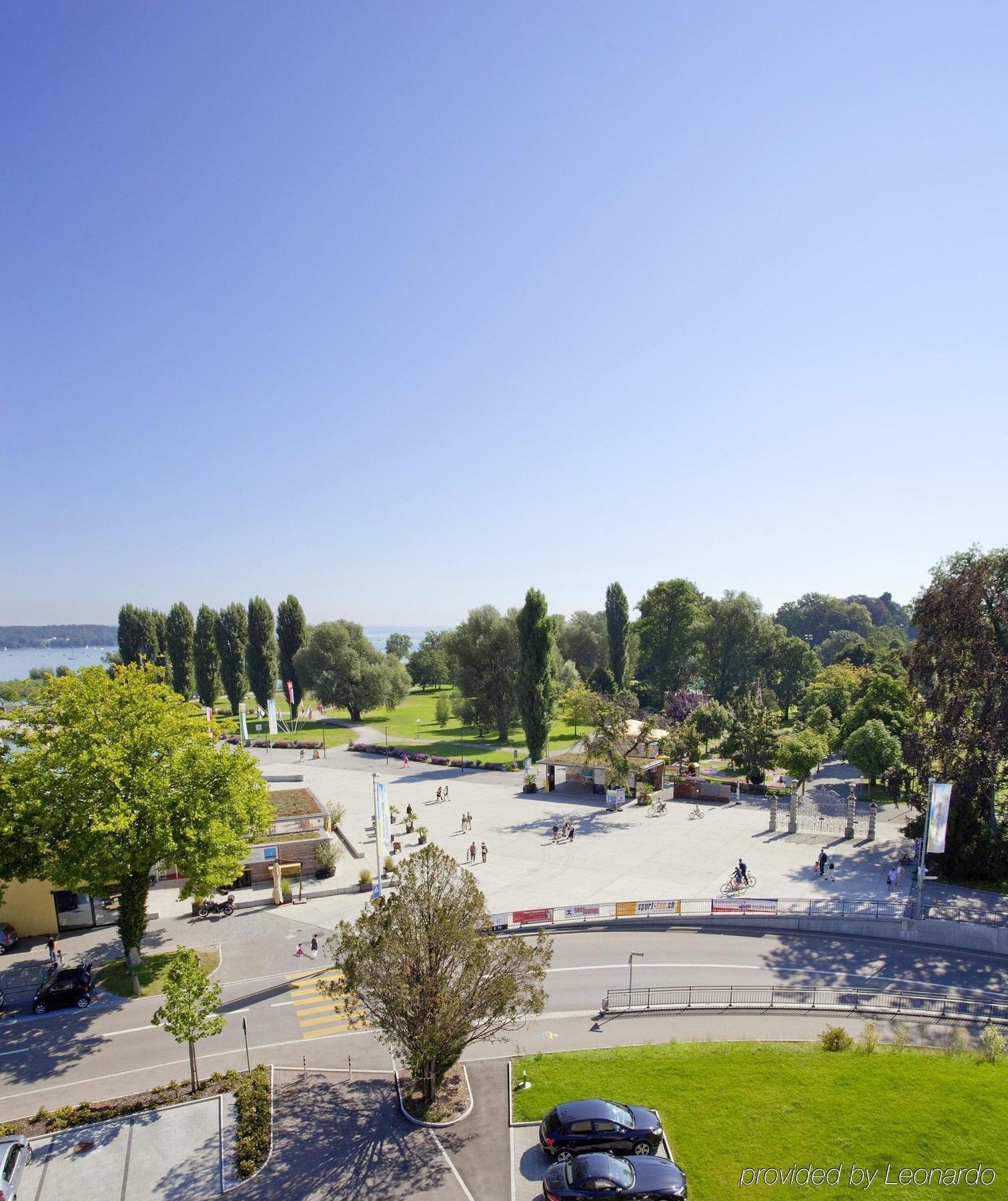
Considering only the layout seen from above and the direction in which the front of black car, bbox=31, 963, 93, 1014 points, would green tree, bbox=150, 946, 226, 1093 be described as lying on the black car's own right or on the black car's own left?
on the black car's own left

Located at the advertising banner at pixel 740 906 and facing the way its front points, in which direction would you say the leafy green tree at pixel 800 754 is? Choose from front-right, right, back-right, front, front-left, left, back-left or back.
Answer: back

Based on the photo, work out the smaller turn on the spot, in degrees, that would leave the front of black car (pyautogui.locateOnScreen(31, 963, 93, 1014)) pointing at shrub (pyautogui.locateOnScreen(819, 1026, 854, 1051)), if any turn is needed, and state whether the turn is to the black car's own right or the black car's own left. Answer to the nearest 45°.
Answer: approximately 135° to the black car's own left

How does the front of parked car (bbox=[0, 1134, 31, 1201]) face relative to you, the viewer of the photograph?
facing away from the viewer

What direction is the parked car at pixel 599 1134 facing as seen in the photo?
to the viewer's right

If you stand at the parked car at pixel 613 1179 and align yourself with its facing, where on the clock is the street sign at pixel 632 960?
The street sign is roughly at 9 o'clock from the parked car.

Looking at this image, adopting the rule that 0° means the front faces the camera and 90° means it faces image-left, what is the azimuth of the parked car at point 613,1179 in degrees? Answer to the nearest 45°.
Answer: approximately 270°

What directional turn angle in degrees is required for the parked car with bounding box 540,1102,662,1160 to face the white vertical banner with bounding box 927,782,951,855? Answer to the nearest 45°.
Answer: approximately 45° to its left

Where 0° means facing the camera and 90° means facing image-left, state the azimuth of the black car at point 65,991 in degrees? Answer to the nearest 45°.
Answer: approximately 90°

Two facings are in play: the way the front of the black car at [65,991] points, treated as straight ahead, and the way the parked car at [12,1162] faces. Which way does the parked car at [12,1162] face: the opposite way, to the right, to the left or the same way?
to the right

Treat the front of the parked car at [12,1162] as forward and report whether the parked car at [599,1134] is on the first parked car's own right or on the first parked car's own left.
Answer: on the first parked car's own right
